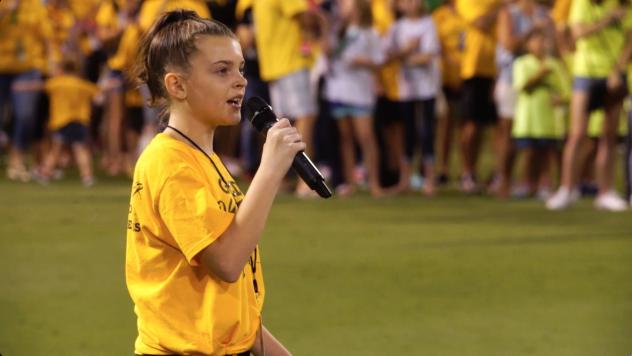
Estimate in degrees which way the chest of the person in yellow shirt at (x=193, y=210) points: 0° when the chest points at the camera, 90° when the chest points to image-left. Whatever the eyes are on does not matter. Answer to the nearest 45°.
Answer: approximately 270°

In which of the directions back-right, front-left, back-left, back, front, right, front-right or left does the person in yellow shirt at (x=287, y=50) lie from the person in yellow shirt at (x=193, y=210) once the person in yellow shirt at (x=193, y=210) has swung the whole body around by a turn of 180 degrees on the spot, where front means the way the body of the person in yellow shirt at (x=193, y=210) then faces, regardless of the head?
right

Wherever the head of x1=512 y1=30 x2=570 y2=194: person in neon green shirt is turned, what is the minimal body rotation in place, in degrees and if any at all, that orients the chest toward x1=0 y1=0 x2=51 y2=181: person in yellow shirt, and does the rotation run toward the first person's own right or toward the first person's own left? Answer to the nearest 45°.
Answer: approximately 90° to the first person's own right

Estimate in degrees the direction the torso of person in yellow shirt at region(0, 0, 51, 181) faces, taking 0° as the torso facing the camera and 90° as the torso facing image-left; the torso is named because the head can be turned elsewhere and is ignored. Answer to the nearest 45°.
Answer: approximately 0°

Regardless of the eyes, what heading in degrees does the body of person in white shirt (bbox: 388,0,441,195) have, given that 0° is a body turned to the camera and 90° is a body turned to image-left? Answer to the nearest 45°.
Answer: approximately 0°

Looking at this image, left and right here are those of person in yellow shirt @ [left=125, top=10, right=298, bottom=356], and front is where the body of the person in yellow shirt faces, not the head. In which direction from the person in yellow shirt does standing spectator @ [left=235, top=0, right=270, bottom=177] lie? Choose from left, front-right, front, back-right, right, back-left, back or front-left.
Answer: left

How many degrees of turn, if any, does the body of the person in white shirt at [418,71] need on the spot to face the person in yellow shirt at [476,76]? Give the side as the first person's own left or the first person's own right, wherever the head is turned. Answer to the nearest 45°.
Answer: approximately 90° to the first person's own left

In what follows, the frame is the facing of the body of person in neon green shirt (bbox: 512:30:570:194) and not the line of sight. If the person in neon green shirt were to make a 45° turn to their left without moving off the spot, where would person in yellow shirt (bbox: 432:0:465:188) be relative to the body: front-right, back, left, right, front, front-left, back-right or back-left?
back

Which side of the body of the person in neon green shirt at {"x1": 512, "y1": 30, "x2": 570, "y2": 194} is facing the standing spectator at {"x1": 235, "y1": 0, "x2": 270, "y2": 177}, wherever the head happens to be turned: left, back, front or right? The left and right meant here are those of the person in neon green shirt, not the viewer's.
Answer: right
